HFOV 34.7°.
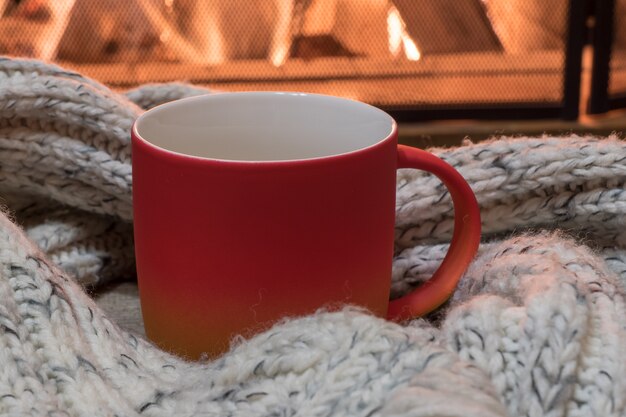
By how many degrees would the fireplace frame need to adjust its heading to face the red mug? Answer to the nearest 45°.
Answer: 0° — it already faces it

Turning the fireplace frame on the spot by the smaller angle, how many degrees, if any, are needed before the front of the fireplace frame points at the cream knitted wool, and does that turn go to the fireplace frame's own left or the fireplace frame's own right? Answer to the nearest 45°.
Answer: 0° — it already faces it

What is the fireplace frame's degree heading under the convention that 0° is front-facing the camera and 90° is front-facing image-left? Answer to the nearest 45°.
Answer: approximately 0°
